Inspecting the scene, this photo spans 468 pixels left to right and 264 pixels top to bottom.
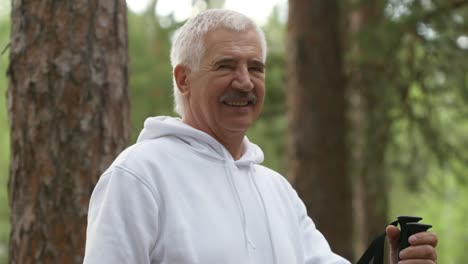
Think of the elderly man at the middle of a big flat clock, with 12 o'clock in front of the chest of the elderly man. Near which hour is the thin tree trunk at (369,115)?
The thin tree trunk is roughly at 8 o'clock from the elderly man.

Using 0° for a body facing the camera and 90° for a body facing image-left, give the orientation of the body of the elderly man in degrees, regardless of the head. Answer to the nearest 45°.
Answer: approximately 315°

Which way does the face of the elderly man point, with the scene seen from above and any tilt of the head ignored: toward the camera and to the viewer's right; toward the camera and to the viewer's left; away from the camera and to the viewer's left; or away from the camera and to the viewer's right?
toward the camera and to the viewer's right
